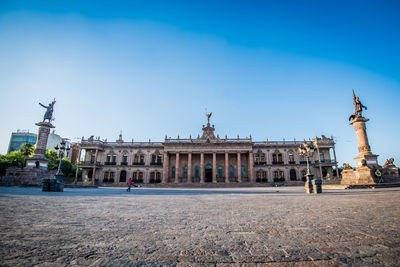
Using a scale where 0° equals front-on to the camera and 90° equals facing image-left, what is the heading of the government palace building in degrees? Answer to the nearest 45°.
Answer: approximately 0°

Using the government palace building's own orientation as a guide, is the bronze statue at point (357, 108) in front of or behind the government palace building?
in front

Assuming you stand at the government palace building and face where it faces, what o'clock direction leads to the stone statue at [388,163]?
The stone statue is roughly at 11 o'clock from the government palace building.

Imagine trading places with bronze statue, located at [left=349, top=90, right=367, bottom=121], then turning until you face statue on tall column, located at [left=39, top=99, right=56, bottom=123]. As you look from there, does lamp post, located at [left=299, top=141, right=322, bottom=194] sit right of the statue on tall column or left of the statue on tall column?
left

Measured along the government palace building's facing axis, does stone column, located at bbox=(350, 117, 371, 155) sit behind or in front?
in front

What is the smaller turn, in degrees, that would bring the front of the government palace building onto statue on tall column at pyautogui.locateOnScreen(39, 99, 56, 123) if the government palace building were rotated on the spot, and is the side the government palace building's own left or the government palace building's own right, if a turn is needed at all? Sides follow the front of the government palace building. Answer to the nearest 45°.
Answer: approximately 45° to the government palace building's own right

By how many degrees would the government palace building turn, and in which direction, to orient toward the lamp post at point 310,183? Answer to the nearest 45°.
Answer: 0° — it already faces it
